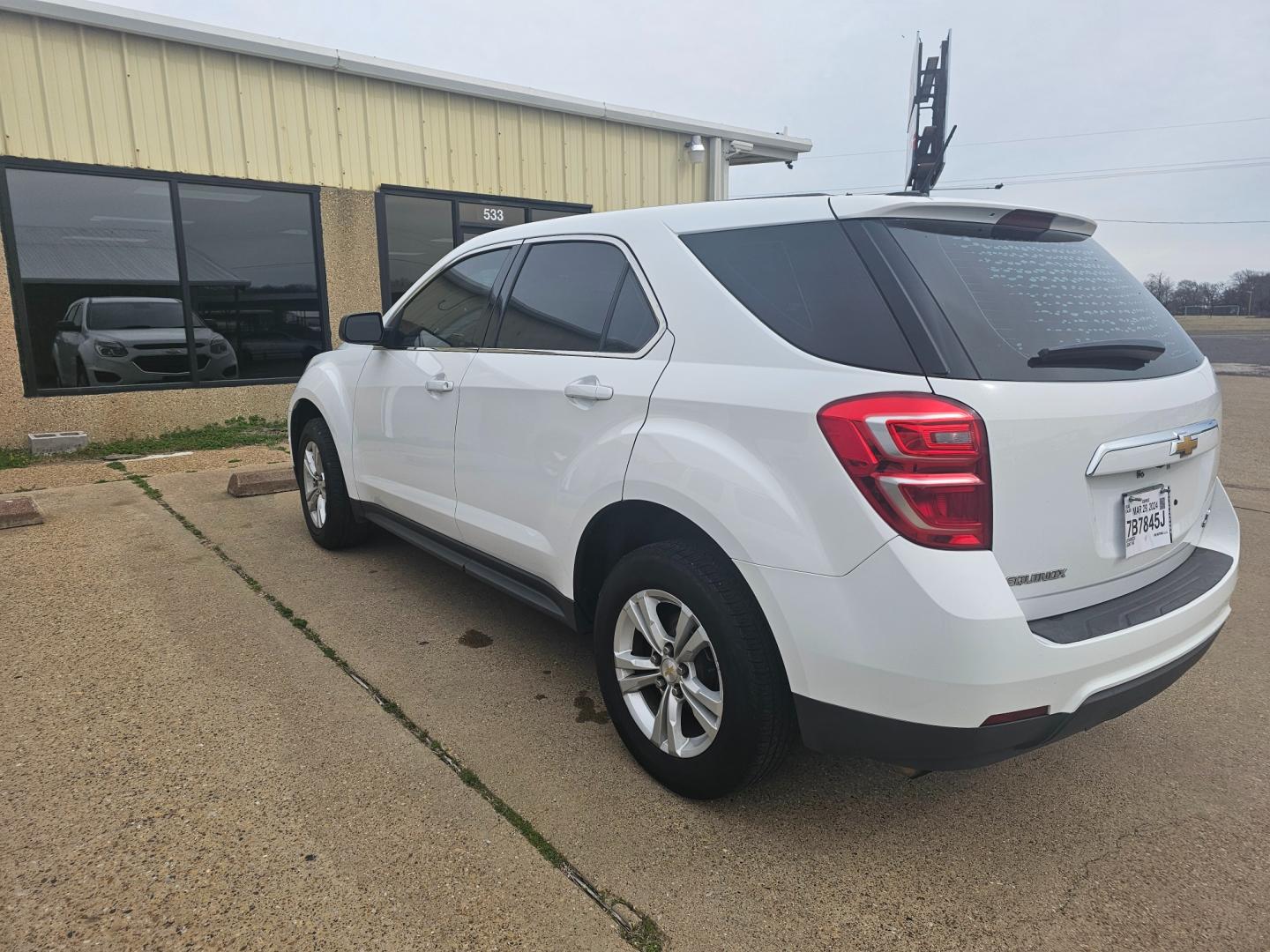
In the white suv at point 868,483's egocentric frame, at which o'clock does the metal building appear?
The metal building is roughly at 12 o'clock from the white suv.

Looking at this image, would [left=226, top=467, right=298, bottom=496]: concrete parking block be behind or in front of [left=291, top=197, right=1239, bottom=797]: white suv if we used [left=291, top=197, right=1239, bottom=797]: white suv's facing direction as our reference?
in front

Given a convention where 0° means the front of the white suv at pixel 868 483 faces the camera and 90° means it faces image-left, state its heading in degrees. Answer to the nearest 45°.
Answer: approximately 135°

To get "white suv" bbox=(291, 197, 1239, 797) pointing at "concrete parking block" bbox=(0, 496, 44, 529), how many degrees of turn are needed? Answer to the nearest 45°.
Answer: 0° — it already faces it
